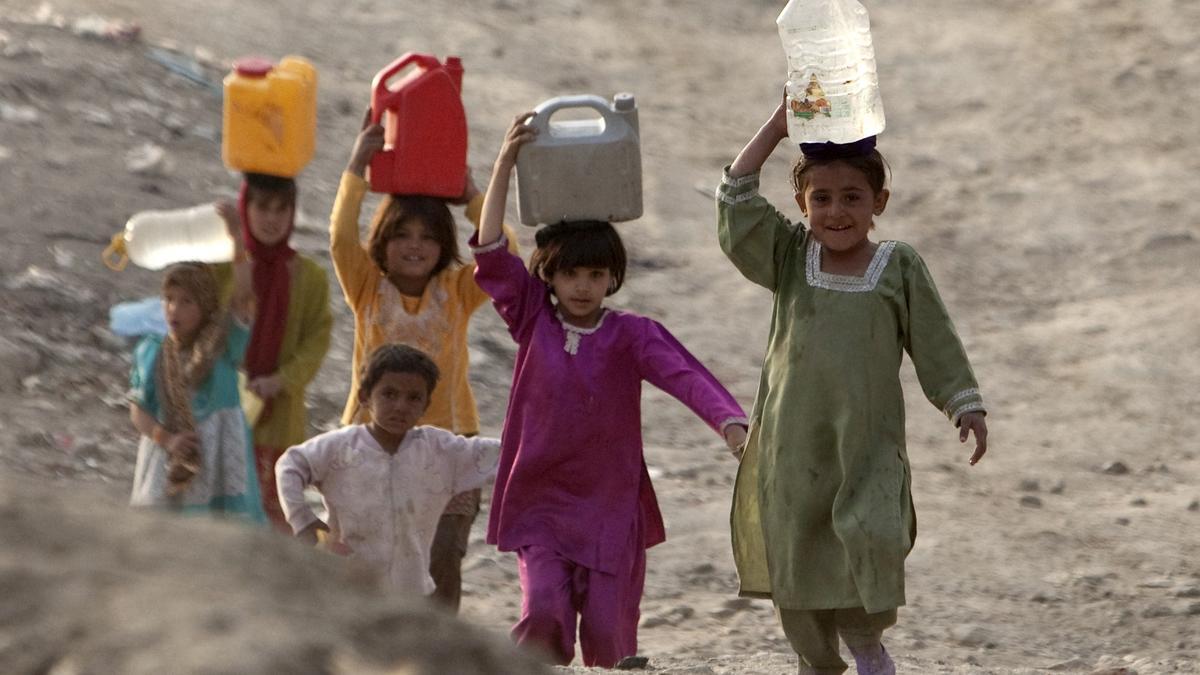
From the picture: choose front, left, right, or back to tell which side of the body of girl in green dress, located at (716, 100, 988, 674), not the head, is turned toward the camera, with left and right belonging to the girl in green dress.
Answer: front

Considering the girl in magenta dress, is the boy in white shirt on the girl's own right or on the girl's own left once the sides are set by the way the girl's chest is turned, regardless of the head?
on the girl's own right

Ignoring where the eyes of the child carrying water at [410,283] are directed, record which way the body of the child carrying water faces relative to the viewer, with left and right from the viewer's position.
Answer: facing the viewer

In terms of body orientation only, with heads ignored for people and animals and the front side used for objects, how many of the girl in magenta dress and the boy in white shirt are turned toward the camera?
2

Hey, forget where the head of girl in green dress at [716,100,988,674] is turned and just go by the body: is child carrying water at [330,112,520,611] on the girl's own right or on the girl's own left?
on the girl's own right

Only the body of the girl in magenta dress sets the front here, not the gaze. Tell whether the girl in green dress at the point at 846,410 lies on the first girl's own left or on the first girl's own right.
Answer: on the first girl's own left

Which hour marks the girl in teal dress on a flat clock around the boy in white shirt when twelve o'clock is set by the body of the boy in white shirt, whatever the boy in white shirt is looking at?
The girl in teal dress is roughly at 4 o'clock from the boy in white shirt.

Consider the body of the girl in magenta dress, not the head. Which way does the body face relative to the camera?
toward the camera
